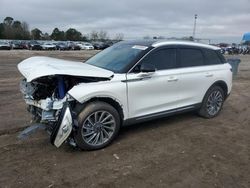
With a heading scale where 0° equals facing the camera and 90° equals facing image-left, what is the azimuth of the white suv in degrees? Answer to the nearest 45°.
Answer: approximately 45°
